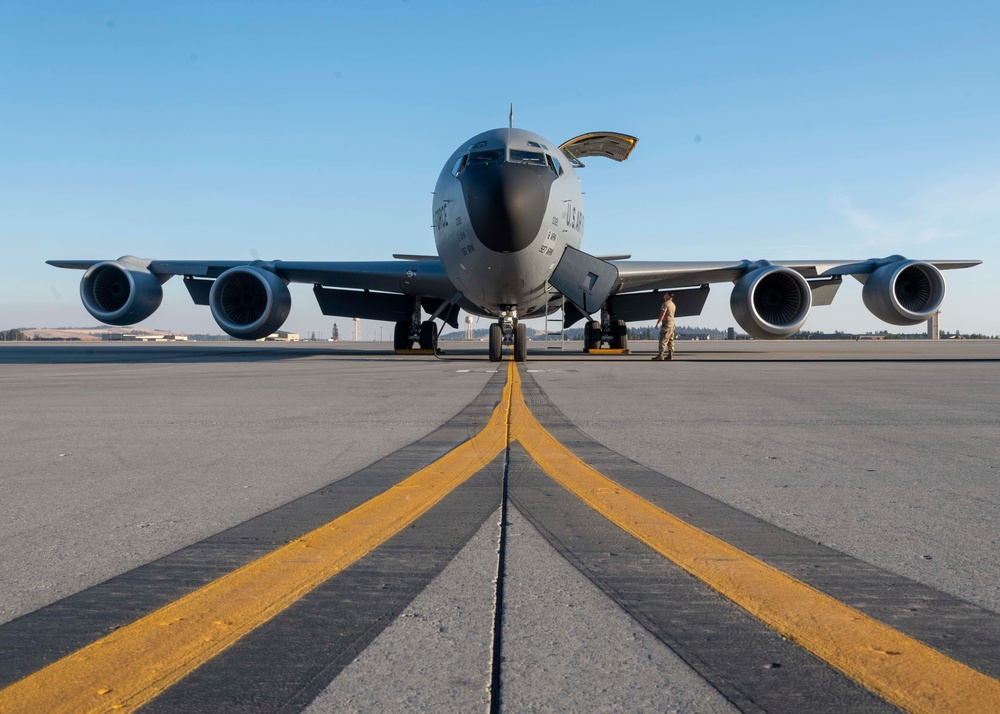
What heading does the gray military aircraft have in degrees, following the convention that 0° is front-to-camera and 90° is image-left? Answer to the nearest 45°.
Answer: approximately 0°
